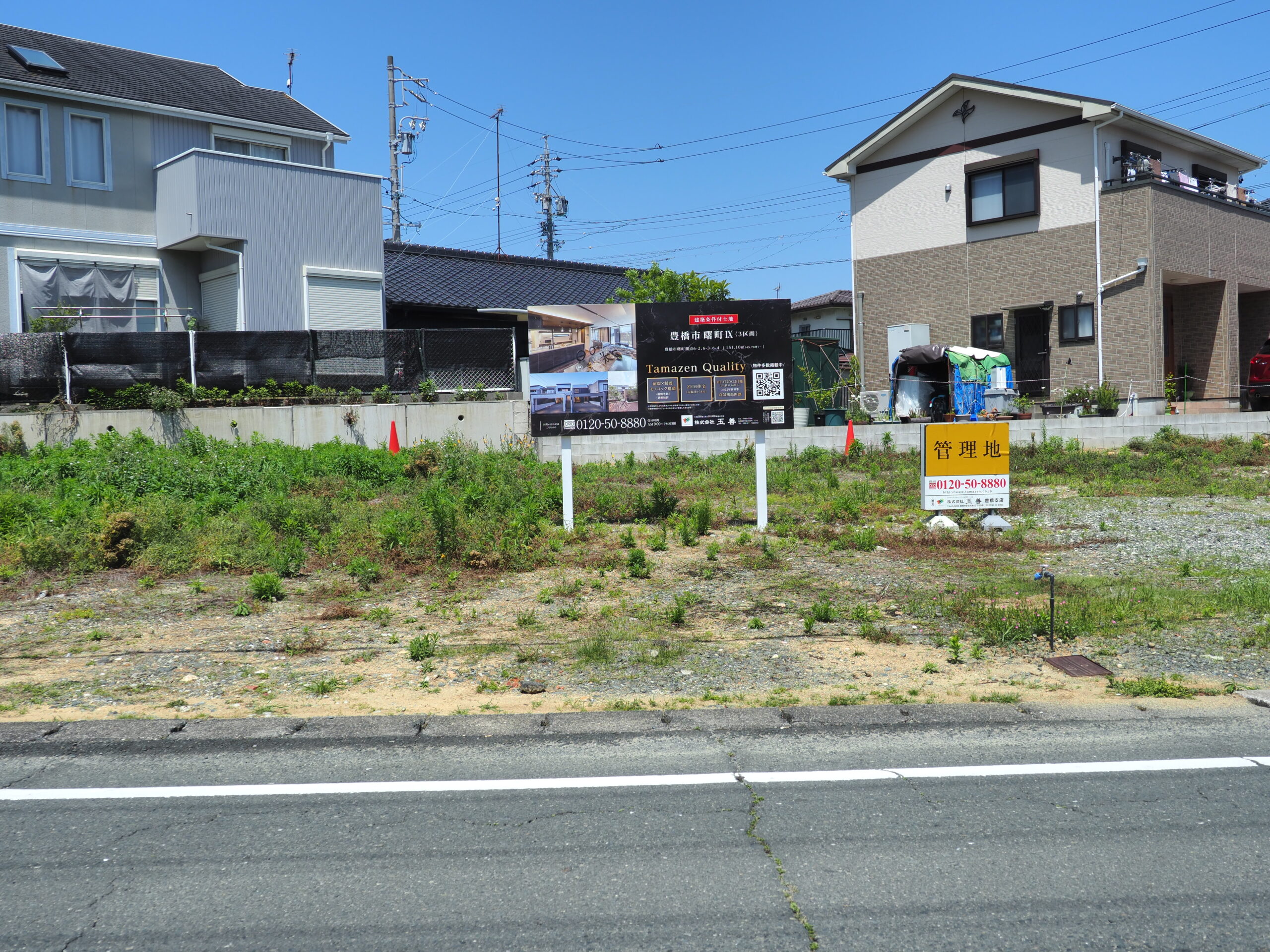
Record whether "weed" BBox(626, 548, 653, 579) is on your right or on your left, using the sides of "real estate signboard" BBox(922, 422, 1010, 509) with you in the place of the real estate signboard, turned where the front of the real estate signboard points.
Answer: on your right

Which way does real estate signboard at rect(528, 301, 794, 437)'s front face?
toward the camera

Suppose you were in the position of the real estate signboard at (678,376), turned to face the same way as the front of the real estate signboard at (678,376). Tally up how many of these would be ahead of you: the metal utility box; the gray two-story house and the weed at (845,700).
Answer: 1

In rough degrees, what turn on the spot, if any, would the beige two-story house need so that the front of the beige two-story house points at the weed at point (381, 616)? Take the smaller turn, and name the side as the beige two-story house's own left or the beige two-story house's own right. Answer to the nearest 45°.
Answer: approximately 45° to the beige two-story house's own right

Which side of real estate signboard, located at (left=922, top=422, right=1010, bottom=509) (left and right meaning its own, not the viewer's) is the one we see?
front

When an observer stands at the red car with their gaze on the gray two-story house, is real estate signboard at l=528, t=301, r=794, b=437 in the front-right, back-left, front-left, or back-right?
front-left

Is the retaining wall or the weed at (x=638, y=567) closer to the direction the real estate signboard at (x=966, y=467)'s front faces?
the weed

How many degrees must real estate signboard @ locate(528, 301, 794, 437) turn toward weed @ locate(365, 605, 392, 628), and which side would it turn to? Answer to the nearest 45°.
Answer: approximately 45° to its right

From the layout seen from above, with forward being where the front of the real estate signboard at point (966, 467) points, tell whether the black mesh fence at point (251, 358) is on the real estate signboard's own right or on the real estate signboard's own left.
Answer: on the real estate signboard's own right

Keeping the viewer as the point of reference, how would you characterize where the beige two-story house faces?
facing the viewer and to the right of the viewer

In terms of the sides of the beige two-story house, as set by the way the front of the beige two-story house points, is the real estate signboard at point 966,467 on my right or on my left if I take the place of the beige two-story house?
on my right

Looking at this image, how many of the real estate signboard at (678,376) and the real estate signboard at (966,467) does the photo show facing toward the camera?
2
